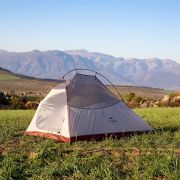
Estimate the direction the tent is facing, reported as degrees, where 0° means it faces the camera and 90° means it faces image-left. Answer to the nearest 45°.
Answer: approximately 45°
